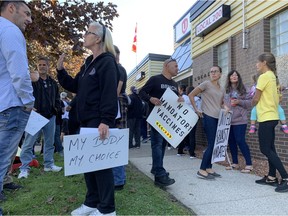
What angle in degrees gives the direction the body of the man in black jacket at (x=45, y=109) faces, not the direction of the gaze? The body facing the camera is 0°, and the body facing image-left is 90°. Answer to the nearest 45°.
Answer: approximately 0°

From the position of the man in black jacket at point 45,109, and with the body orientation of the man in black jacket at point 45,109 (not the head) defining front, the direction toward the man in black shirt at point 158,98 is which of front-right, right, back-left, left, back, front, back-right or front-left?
front-left

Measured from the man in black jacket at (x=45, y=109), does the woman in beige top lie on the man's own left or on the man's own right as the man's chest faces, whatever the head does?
on the man's own left

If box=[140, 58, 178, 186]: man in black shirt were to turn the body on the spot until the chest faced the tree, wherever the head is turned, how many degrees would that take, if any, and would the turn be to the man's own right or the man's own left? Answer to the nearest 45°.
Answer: approximately 180°

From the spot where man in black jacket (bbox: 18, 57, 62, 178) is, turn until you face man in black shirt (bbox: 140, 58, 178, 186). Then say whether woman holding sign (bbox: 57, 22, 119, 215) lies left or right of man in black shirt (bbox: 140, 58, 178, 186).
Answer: right

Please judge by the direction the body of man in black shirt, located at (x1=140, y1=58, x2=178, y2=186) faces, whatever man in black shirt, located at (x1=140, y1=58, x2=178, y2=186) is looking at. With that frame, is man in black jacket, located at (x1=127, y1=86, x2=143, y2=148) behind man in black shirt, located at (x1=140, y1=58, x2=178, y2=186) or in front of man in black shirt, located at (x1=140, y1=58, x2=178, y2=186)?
behind
